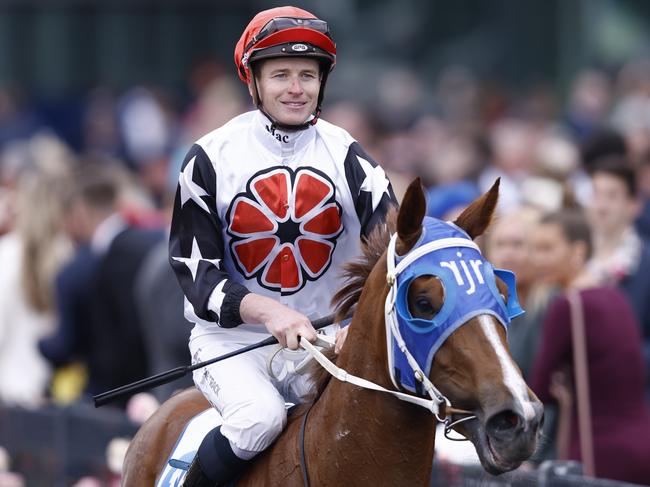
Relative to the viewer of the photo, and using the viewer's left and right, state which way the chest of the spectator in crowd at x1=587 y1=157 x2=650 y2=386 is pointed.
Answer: facing the viewer and to the left of the viewer

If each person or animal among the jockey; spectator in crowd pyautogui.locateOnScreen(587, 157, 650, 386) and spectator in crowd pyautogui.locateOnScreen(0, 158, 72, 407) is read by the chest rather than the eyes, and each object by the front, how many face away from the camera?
1

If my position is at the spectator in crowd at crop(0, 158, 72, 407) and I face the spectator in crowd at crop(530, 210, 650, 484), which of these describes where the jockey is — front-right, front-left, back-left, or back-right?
front-right

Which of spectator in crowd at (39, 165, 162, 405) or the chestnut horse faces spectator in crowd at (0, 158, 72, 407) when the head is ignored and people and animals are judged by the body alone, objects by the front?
spectator in crowd at (39, 165, 162, 405)

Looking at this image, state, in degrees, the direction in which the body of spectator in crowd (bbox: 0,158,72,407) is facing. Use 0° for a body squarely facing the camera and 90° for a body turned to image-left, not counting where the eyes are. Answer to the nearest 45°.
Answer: approximately 180°
